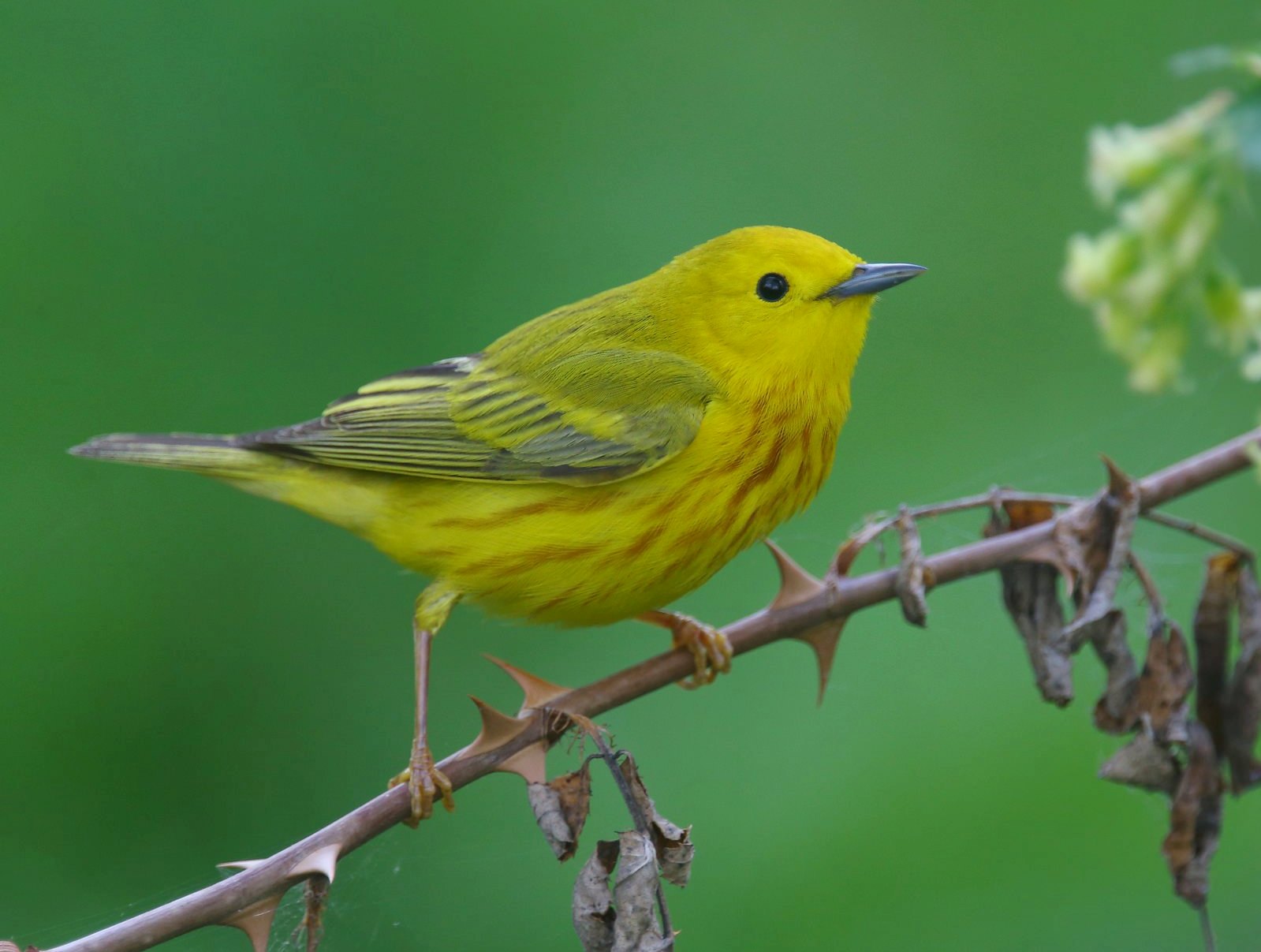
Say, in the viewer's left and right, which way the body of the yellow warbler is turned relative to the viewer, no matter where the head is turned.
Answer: facing to the right of the viewer

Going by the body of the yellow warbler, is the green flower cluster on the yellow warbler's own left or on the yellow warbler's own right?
on the yellow warbler's own left
